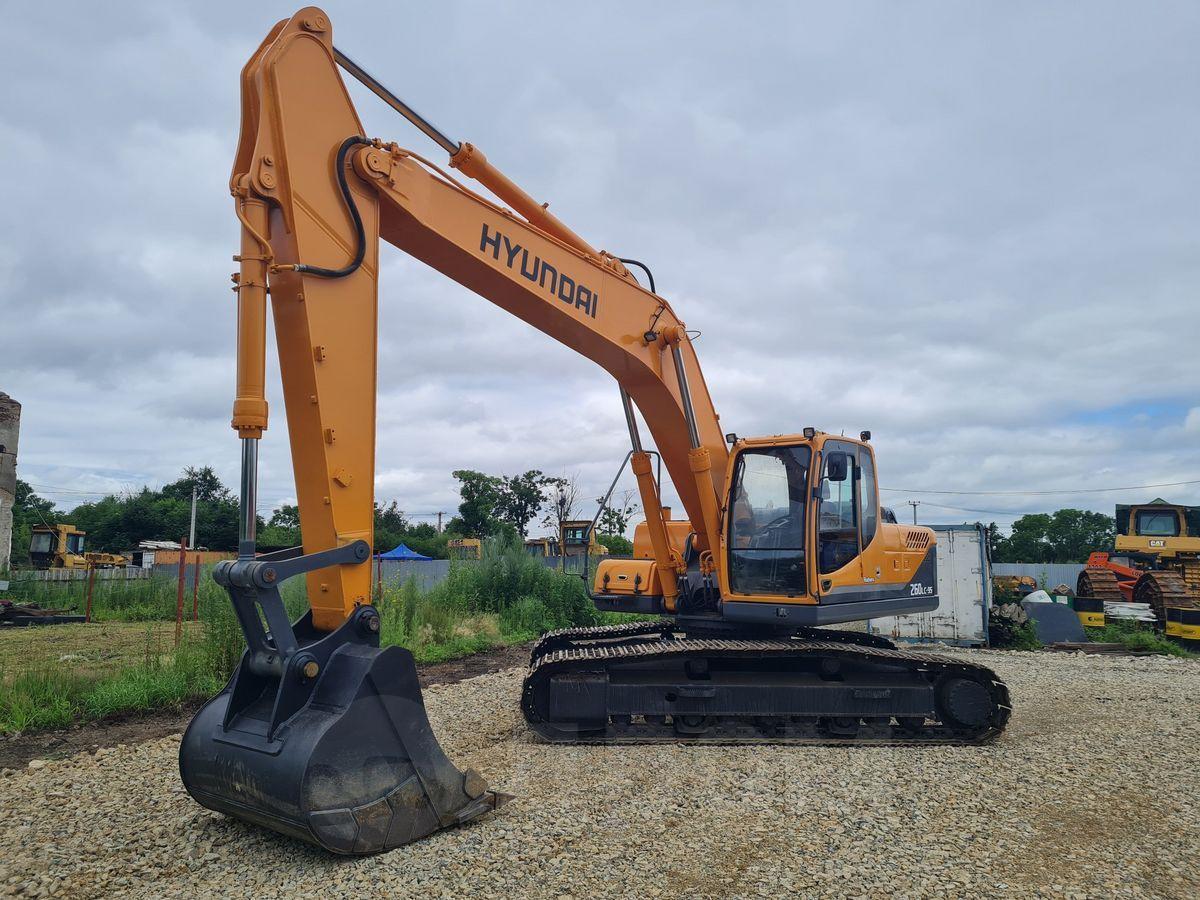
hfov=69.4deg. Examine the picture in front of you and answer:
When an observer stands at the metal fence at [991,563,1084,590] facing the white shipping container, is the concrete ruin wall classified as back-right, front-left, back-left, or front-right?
front-right

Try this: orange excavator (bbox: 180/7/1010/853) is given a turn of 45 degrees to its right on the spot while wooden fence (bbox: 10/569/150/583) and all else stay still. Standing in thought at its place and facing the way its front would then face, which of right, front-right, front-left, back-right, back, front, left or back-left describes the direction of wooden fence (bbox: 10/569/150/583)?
front-right

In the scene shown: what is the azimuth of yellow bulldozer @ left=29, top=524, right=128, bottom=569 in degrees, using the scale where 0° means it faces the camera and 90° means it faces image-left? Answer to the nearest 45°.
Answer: approximately 270°

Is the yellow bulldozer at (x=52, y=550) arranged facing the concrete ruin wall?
no

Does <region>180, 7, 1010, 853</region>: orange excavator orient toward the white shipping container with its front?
no

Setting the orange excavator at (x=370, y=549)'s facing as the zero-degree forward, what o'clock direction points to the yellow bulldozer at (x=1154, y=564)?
The yellow bulldozer is roughly at 6 o'clock from the orange excavator.

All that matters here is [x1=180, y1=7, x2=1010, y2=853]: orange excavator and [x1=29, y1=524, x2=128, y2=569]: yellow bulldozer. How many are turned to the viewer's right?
1

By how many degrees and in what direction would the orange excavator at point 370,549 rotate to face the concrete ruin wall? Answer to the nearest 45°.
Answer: approximately 90° to its right

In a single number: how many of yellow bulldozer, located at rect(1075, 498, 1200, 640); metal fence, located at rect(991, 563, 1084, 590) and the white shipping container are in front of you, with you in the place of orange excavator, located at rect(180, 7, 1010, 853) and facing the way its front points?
0

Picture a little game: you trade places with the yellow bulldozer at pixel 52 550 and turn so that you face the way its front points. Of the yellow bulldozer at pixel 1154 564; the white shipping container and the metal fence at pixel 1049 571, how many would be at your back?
0

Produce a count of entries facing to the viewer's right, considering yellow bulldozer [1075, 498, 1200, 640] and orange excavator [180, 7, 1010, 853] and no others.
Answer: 0

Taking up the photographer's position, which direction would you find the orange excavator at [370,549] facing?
facing the viewer and to the left of the viewer

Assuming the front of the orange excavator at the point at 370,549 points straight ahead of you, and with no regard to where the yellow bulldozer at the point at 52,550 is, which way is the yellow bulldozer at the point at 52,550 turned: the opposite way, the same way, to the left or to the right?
the opposite way
